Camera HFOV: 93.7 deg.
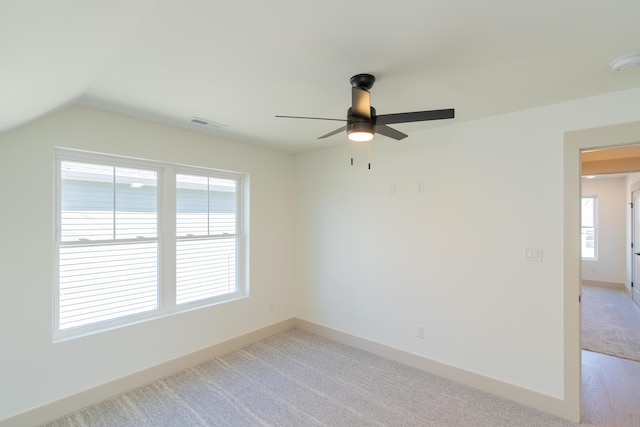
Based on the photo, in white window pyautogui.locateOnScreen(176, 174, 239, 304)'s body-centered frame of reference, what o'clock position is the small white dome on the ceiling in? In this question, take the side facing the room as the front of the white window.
The small white dome on the ceiling is roughly at 12 o'clock from the white window.

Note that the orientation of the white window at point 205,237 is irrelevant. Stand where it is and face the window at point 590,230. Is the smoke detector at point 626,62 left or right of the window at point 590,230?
right

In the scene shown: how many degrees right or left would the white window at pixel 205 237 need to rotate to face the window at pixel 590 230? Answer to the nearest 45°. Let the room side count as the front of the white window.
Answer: approximately 45° to its left

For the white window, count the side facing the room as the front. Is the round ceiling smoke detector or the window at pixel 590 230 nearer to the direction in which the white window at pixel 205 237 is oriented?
the round ceiling smoke detector

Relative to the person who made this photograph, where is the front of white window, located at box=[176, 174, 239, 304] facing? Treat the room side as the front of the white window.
facing the viewer and to the right of the viewer

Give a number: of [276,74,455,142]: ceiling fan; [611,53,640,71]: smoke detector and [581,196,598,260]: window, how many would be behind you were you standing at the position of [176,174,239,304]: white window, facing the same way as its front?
0

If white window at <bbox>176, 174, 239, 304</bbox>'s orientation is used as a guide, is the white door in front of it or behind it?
in front

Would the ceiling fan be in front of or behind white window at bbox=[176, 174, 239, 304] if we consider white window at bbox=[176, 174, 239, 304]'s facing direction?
in front
